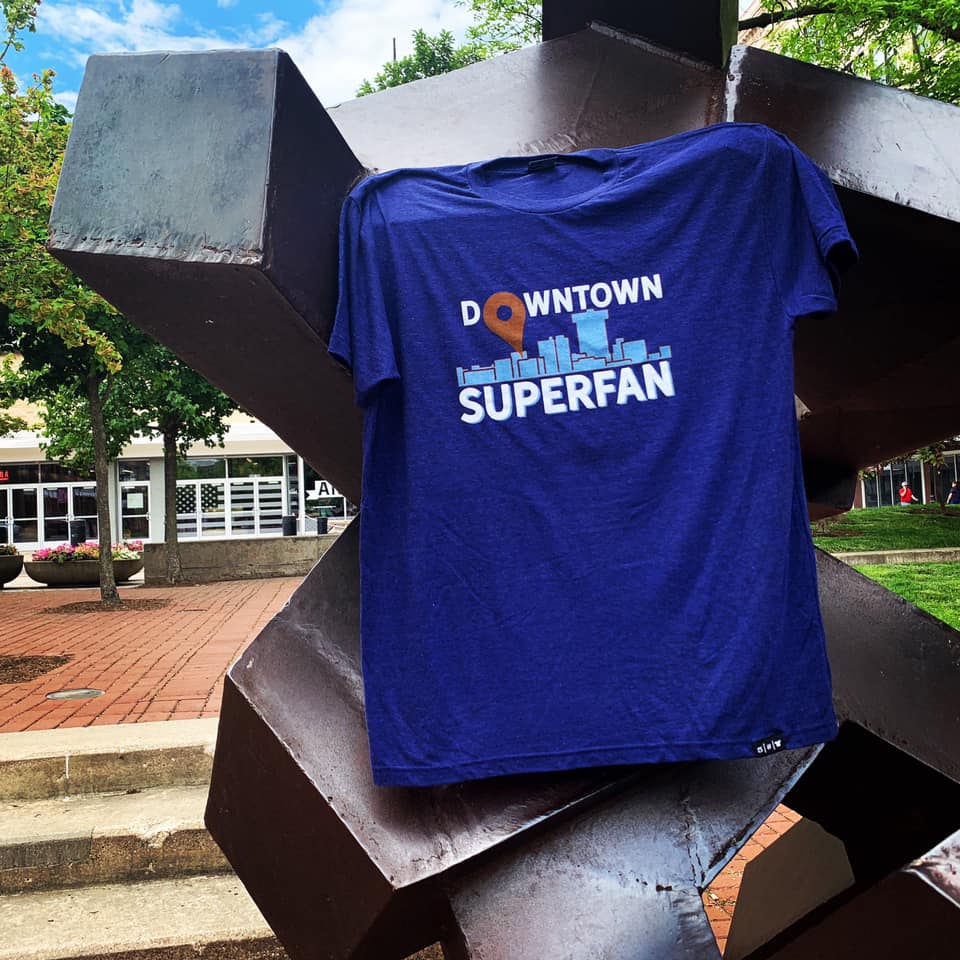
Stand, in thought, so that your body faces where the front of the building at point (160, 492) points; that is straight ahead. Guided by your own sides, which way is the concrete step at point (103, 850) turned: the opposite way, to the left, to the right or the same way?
the same way

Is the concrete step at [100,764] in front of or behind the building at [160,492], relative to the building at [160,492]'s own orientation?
in front

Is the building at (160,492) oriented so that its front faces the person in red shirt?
no

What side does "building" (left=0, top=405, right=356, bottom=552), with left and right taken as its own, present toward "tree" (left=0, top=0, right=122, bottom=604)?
front

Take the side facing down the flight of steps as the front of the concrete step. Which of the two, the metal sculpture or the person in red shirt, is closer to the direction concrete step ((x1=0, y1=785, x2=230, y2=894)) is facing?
the metal sculpture

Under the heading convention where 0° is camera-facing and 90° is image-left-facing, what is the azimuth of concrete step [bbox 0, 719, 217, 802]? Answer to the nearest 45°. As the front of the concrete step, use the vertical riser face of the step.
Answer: approximately 0°

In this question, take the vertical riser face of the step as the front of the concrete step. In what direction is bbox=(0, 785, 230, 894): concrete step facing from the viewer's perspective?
toward the camera

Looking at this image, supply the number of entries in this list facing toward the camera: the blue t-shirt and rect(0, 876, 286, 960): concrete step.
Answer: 2

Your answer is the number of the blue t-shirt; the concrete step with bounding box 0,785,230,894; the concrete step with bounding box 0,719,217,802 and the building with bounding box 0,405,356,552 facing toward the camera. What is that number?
4

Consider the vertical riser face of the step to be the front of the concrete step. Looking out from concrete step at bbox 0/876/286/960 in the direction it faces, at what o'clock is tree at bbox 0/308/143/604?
The tree is roughly at 6 o'clock from the concrete step.

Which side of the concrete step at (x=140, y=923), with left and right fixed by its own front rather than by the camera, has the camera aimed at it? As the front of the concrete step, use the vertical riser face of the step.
front

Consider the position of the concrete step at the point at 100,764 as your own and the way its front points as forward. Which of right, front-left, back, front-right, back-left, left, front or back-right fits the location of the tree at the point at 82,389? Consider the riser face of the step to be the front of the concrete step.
back

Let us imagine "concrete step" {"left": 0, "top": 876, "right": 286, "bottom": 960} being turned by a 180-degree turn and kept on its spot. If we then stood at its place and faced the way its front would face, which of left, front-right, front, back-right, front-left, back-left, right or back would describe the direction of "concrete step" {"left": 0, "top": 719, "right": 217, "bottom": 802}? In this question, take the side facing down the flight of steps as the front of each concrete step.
front

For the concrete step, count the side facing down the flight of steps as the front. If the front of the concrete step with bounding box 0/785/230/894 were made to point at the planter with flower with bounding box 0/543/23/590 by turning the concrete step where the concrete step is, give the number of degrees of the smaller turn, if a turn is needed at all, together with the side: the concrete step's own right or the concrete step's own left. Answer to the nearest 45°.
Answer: approximately 180°

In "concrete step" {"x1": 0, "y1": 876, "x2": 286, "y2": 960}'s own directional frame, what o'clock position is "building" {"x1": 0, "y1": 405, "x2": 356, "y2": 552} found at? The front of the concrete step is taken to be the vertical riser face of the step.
The building is roughly at 6 o'clock from the concrete step.

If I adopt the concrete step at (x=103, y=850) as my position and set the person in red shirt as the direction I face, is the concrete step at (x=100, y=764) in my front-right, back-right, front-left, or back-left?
front-left

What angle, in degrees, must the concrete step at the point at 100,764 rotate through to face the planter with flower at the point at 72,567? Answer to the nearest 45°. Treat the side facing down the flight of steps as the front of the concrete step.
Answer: approximately 180°

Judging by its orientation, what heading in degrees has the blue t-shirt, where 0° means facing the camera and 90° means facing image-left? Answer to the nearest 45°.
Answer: approximately 0°

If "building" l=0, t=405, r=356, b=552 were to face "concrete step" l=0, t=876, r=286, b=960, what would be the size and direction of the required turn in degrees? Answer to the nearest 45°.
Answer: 0° — it already faces it

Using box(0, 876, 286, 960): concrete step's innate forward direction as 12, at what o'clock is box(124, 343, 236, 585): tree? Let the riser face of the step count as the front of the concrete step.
The tree is roughly at 6 o'clock from the concrete step.
